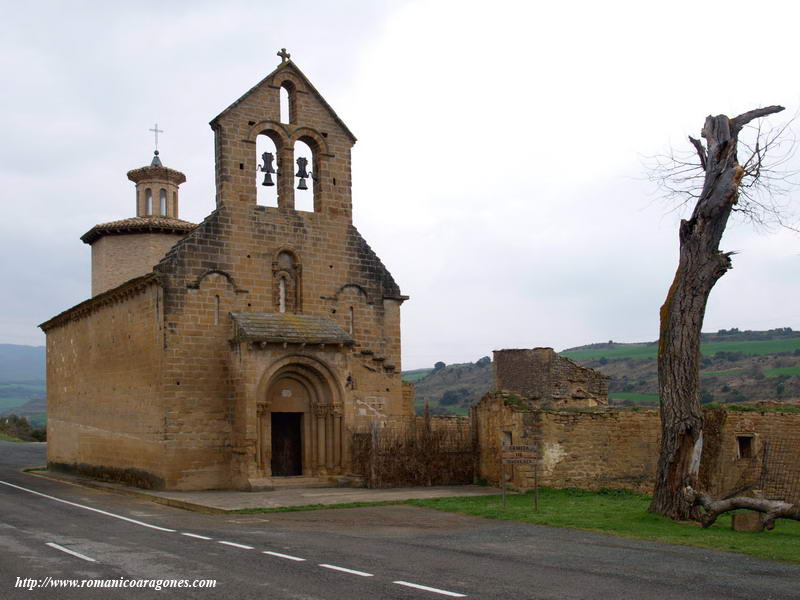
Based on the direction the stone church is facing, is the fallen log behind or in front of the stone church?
in front

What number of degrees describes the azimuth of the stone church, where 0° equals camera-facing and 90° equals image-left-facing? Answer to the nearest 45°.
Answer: approximately 315°

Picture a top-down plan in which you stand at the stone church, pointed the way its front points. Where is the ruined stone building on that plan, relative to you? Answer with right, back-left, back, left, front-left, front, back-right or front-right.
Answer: left

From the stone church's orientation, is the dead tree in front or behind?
in front

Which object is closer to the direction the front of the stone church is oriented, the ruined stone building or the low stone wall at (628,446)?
the low stone wall
